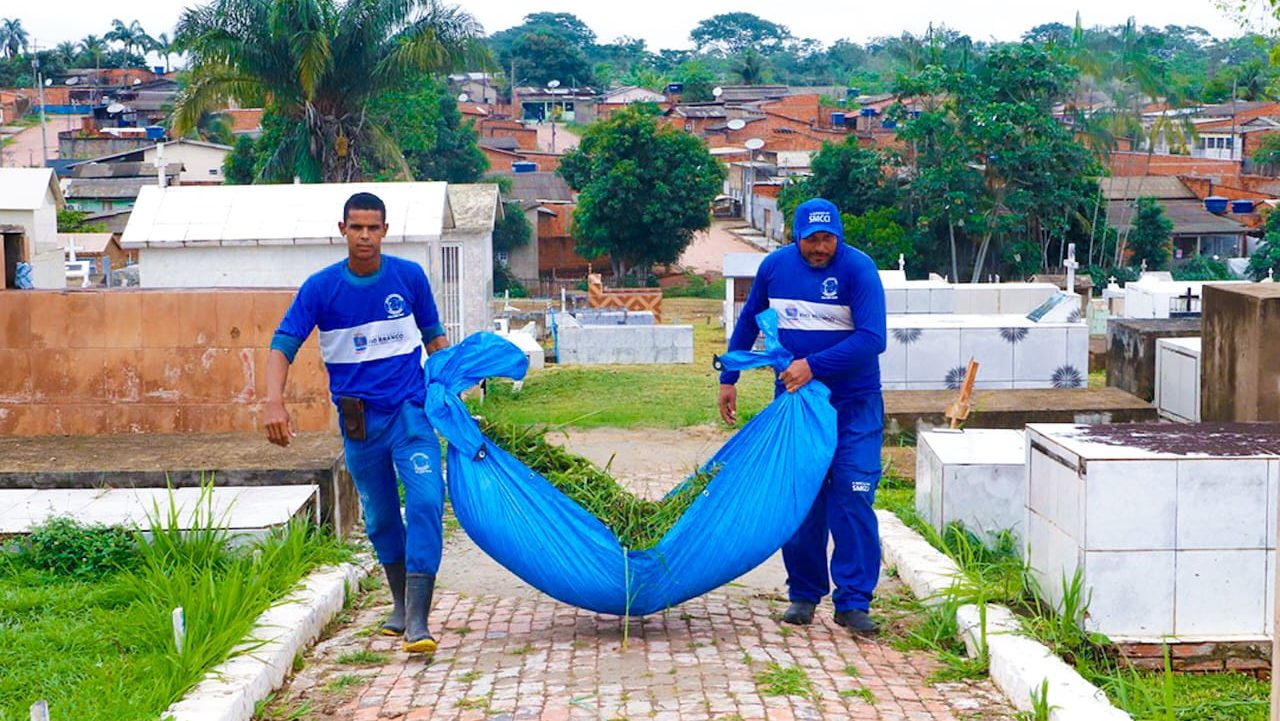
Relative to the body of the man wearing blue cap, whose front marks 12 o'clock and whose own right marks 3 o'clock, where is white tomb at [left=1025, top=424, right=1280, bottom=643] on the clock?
The white tomb is roughly at 10 o'clock from the man wearing blue cap.

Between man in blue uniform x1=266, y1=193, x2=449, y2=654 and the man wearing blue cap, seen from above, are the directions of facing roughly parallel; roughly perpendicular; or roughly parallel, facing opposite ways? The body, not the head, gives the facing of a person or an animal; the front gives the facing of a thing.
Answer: roughly parallel

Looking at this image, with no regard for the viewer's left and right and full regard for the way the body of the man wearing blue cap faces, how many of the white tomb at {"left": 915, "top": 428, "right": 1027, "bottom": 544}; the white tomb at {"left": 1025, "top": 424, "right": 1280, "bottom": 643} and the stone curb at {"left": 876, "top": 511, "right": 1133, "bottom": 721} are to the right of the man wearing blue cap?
0

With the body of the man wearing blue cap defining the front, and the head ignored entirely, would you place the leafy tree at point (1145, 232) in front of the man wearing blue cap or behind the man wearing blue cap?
behind

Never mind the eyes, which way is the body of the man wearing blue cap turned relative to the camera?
toward the camera

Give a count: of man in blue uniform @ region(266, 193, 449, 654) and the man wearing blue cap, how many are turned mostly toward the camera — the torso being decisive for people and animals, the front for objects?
2

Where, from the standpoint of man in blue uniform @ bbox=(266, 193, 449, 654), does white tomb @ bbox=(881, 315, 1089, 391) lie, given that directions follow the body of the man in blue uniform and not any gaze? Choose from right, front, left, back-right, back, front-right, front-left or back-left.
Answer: back-left

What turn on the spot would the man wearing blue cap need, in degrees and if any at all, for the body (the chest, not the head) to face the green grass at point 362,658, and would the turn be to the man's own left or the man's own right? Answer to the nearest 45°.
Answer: approximately 90° to the man's own right

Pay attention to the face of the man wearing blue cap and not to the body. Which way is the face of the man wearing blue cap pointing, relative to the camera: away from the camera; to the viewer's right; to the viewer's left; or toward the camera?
toward the camera

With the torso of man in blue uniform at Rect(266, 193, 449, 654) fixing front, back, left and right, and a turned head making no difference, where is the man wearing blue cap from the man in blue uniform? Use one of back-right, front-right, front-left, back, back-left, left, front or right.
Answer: left

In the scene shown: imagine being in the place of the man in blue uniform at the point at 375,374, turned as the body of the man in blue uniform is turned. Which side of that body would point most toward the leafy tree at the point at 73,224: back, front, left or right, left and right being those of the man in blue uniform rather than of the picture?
back

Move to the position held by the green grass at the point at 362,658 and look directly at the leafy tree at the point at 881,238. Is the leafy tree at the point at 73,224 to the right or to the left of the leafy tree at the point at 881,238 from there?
left

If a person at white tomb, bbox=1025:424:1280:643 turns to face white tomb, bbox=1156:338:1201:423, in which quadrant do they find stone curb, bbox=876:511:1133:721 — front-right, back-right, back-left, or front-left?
back-left

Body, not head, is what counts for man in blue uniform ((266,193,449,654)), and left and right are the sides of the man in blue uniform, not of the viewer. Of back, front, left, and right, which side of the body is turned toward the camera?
front

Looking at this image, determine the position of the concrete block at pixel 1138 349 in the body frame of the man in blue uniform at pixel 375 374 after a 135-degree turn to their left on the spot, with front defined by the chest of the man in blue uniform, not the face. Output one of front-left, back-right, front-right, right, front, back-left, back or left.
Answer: front

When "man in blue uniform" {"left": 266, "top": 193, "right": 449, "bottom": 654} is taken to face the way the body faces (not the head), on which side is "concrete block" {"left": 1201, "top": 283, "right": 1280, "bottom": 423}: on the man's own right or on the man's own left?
on the man's own left

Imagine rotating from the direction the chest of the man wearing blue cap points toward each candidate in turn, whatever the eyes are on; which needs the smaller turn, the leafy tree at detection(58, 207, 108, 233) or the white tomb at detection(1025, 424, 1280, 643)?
the white tomb
